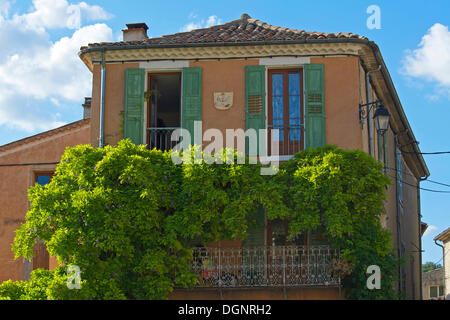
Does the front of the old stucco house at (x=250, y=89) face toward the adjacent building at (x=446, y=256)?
no

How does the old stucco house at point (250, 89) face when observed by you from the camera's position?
facing the viewer
